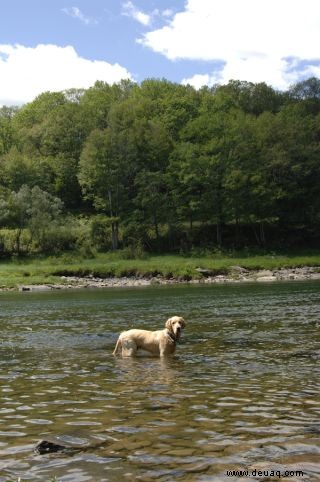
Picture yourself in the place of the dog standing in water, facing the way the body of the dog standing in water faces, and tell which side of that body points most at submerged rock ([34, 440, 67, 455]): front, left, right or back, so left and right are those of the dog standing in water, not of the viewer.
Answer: right

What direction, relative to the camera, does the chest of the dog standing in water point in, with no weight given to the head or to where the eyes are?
to the viewer's right
